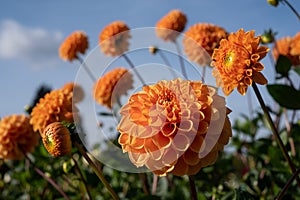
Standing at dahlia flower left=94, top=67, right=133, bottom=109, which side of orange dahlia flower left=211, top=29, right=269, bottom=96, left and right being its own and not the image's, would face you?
right

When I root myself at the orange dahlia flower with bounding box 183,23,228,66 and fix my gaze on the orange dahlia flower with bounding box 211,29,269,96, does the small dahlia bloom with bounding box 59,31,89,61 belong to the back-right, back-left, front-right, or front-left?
back-right

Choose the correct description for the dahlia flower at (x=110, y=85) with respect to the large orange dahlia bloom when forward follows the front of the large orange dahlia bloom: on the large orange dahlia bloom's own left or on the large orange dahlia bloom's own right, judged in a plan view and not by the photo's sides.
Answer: on the large orange dahlia bloom's own right

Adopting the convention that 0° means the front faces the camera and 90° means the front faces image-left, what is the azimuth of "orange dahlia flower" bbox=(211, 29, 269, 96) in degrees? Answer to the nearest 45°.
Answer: approximately 45°

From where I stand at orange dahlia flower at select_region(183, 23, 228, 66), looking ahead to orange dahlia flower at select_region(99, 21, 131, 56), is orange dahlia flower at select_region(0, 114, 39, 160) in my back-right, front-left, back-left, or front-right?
front-left

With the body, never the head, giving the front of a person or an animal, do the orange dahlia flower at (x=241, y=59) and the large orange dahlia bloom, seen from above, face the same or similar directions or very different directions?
same or similar directions

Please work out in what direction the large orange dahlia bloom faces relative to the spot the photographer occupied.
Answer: facing the viewer and to the left of the viewer

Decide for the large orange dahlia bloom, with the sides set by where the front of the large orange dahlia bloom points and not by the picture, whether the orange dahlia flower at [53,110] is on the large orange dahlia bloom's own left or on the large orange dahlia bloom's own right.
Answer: on the large orange dahlia bloom's own right

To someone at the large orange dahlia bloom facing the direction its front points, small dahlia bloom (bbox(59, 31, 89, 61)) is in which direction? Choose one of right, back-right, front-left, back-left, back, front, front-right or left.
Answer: back-right

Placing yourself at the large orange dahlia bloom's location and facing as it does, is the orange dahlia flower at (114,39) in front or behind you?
behind

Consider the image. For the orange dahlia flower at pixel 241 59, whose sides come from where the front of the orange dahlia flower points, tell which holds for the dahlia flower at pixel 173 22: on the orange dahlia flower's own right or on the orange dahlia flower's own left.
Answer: on the orange dahlia flower's own right

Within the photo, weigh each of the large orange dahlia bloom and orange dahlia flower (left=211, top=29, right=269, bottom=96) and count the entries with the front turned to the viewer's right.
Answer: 0
